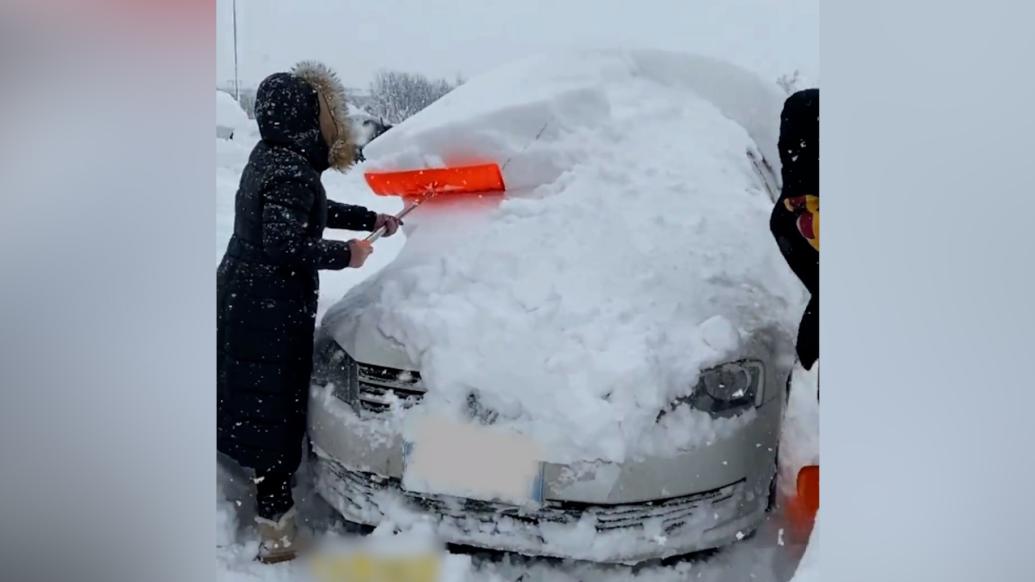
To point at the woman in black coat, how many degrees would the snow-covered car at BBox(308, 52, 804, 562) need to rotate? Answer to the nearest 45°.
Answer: approximately 45° to its right

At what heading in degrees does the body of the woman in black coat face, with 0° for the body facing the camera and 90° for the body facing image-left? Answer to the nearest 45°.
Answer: approximately 270°

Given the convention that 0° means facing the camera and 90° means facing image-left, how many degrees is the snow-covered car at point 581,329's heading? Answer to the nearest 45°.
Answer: approximately 45°

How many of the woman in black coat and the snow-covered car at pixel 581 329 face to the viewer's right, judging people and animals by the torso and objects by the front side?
1

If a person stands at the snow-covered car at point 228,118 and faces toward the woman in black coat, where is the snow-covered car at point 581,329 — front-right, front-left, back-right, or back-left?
front-left
